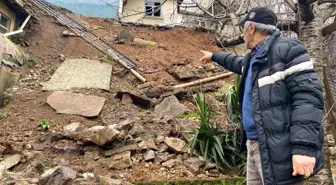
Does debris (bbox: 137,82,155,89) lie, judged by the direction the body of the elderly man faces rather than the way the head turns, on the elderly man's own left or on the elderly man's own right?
on the elderly man's own right

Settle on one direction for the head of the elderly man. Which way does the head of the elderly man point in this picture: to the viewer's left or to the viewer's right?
to the viewer's left

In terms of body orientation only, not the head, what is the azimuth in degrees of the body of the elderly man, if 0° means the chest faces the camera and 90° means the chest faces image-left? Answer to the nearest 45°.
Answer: approximately 45°

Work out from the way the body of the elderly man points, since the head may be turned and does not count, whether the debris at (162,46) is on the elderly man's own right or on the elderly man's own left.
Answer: on the elderly man's own right

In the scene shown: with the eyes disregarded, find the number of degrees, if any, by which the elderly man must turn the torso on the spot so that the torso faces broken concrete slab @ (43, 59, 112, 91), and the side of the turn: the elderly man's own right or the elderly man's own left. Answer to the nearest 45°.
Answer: approximately 90° to the elderly man's own right

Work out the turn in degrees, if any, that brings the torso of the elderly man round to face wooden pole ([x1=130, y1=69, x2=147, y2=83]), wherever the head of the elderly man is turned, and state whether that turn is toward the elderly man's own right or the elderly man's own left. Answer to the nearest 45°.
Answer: approximately 90° to the elderly man's own right

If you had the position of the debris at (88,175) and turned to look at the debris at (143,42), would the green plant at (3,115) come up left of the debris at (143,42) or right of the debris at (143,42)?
left
